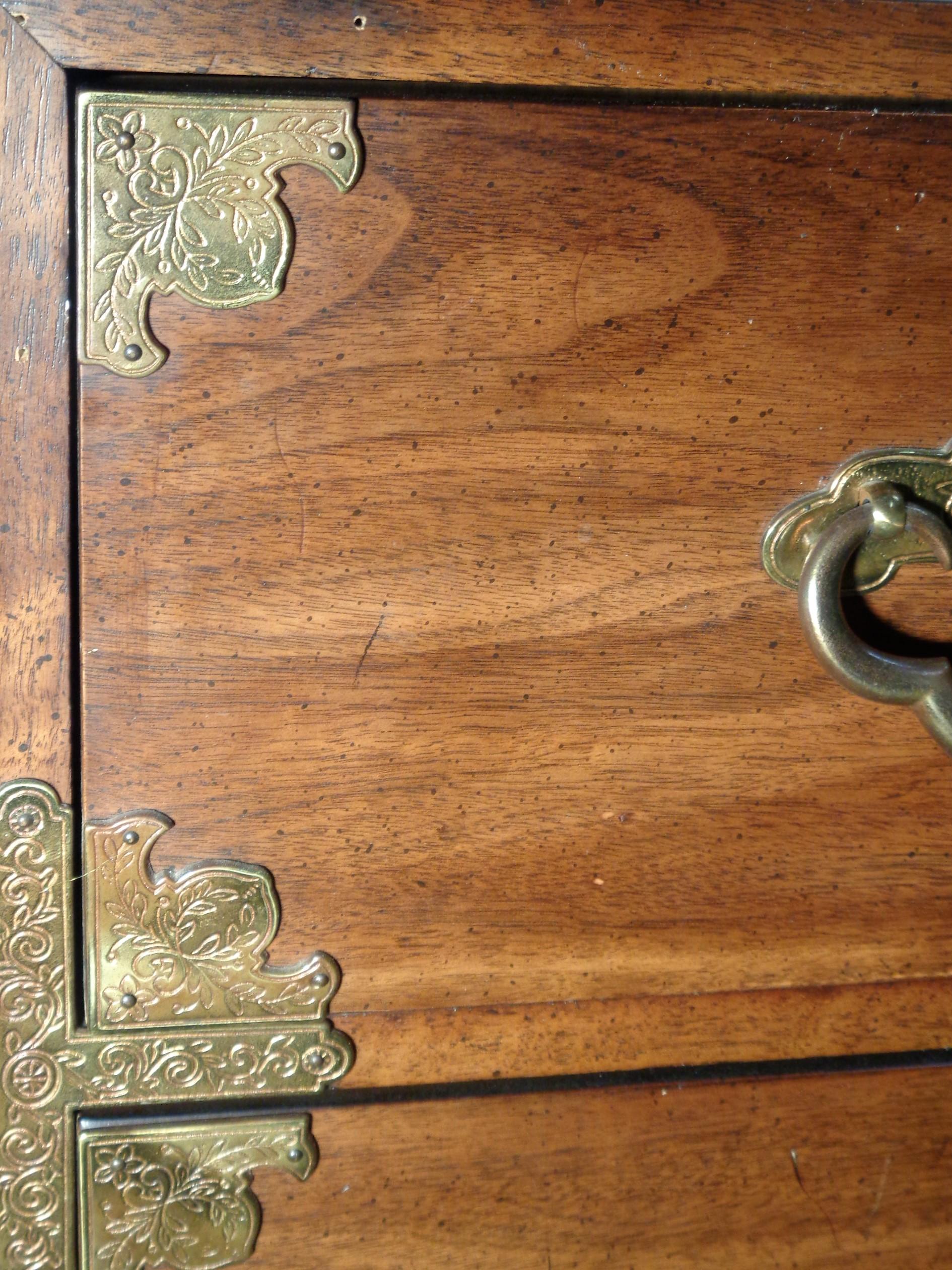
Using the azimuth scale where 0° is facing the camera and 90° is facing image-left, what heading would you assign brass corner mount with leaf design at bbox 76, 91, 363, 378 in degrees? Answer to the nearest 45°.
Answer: approximately 0°

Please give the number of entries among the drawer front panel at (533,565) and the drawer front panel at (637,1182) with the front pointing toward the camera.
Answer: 2

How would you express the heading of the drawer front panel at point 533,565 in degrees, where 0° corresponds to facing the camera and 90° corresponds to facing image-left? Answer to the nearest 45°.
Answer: approximately 0°
